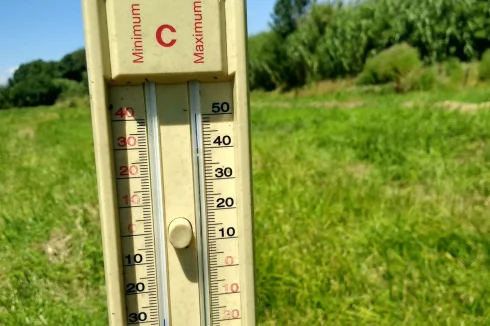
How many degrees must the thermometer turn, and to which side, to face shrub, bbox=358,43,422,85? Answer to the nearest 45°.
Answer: approximately 135° to its left

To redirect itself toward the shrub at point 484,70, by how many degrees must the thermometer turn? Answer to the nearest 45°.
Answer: approximately 135° to its left

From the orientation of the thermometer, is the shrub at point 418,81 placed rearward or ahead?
rearward

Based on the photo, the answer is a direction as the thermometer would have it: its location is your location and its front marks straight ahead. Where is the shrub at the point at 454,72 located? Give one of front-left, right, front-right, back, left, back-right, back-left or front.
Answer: back-left

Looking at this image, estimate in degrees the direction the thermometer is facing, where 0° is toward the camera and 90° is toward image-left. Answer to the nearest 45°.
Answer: approximately 0°

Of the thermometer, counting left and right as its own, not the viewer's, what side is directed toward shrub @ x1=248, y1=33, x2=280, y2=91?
back

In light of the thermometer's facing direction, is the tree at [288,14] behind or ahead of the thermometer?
behind
